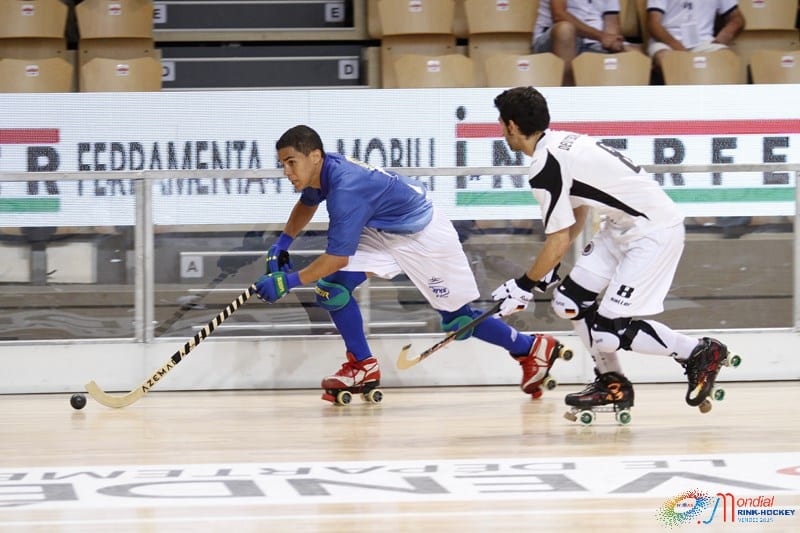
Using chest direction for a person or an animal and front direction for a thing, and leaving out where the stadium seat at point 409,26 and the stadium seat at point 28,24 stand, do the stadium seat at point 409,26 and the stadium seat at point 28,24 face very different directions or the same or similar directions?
same or similar directions

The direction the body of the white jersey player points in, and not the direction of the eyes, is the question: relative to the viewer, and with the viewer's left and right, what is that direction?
facing to the left of the viewer

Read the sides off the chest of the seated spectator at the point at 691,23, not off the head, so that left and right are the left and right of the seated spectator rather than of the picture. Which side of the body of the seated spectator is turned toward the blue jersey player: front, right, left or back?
front

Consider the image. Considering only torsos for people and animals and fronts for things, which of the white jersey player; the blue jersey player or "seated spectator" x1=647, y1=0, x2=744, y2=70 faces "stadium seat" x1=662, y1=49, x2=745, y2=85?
the seated spectator

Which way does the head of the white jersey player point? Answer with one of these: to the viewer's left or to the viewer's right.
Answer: to the viewer's left

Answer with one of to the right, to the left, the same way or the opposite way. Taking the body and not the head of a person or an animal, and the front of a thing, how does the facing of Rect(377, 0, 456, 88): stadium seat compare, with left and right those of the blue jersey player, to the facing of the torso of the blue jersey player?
to the left

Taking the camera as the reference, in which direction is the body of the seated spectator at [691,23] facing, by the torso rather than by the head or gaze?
toward the camera

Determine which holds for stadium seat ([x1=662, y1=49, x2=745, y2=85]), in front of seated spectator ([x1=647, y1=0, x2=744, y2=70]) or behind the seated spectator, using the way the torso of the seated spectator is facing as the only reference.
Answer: in front

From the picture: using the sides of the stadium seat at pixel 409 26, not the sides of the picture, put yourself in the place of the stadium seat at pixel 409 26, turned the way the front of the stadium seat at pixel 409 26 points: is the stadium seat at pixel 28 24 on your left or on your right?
on your right

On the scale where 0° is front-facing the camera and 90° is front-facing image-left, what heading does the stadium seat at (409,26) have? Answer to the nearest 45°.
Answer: approximately 0°

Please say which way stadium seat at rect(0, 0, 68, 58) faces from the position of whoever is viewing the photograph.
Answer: facing the viewer

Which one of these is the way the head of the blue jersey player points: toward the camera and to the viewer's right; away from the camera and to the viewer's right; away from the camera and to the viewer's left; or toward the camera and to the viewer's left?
toward the camera and to the viewer's left

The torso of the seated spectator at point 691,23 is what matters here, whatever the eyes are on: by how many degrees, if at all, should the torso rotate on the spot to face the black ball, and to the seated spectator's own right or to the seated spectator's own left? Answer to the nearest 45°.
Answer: approximately 45° to the seated spectator's own right

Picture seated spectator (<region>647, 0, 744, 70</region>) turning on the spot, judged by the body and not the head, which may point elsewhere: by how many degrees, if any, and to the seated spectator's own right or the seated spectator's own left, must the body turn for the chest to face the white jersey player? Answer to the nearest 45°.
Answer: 0° — they already face them

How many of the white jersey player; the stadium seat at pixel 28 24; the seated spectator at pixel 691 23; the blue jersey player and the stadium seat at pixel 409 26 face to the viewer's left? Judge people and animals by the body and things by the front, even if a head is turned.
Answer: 2

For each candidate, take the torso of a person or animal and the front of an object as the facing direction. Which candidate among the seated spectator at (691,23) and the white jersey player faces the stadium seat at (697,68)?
the seated spectator

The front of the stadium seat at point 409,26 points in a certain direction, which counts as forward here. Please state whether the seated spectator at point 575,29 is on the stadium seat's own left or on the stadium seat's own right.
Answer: on the stadium seat's own left

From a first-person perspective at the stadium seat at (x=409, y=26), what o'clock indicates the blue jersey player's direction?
The blue jersey player is roughly at 12 o'clock from the stadium seat.

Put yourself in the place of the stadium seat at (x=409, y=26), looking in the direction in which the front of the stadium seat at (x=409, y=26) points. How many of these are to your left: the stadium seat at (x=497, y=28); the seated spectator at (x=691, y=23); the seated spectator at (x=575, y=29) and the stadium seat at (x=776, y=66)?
4

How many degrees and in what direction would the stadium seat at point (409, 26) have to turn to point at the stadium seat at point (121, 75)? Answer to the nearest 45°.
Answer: approximately 90° to its right

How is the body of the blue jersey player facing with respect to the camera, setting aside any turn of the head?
to the viewer's left

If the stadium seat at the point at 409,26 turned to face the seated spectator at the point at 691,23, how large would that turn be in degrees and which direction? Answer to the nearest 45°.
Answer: approximately 90° to its left
